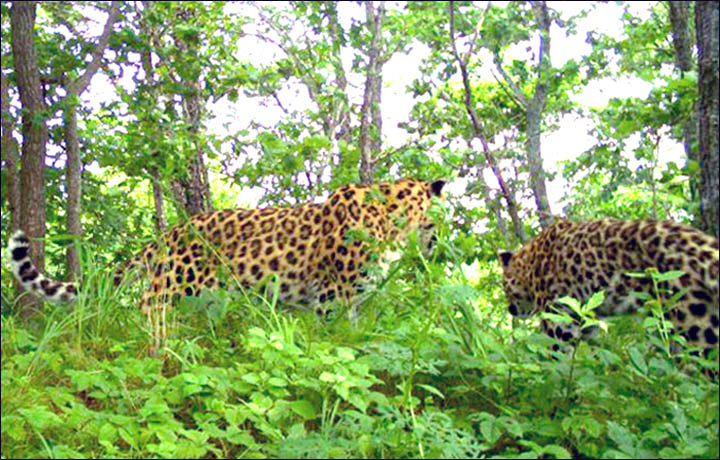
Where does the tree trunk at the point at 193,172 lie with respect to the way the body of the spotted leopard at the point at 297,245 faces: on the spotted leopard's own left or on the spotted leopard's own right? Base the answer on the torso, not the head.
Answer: on the spotted leopard's own left

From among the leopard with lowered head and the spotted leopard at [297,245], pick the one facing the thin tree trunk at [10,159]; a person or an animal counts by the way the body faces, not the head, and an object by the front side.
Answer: the leopard with lowered head

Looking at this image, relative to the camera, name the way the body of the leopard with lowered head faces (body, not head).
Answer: to the viewer's left

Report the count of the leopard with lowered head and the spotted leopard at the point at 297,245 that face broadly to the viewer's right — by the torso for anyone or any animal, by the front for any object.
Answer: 1

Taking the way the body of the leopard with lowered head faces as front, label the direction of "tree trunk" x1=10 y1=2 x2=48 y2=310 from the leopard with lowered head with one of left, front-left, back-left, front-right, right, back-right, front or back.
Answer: front

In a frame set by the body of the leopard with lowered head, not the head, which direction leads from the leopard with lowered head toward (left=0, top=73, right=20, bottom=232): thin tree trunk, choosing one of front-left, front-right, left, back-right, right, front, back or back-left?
front

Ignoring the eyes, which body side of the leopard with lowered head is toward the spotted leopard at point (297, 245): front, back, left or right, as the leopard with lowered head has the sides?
front

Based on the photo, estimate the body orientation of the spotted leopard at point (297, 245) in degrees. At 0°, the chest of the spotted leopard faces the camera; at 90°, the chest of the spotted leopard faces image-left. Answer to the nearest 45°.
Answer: approximately 270°
